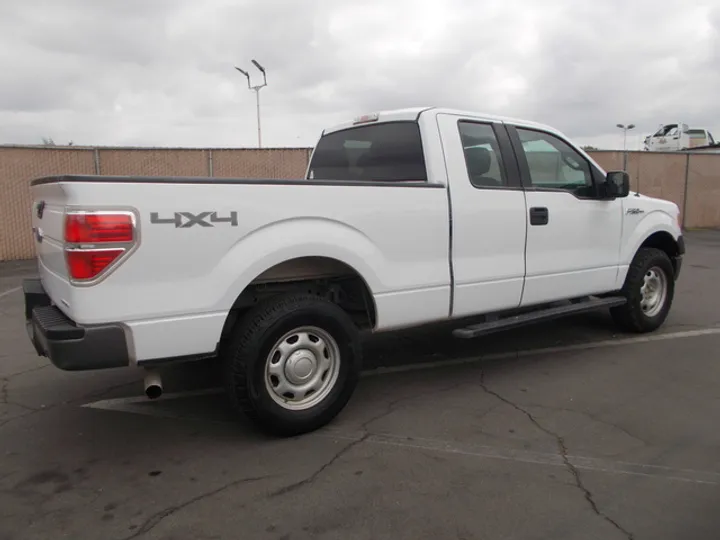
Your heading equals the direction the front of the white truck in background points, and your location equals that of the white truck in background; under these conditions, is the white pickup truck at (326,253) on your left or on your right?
on your left

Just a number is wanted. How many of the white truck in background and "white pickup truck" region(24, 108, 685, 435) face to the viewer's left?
1

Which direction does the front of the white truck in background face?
to the viewer's left

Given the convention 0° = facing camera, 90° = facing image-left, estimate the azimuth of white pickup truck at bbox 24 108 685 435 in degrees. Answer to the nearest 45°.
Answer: approximately 225°

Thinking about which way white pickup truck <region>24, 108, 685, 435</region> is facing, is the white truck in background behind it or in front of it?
in front
